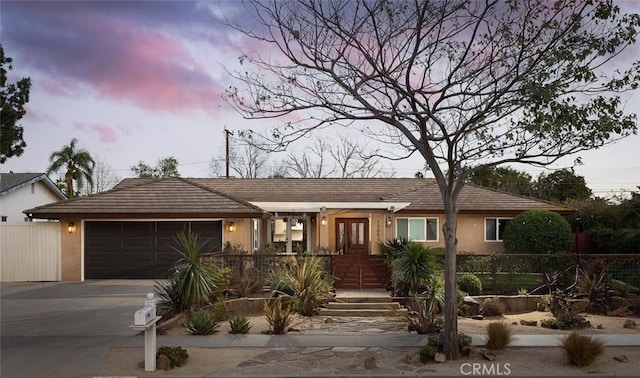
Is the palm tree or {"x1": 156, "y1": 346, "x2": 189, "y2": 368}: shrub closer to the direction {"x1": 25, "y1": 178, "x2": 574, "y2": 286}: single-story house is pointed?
the shrub

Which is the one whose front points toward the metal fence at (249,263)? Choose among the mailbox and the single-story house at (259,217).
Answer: the single-story house

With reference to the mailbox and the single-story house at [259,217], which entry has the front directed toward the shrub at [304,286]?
the single-story house

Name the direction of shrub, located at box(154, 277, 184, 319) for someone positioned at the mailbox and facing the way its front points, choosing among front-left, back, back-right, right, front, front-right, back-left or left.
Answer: back-right

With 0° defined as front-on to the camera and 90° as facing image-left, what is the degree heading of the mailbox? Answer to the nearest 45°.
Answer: approximately 45°

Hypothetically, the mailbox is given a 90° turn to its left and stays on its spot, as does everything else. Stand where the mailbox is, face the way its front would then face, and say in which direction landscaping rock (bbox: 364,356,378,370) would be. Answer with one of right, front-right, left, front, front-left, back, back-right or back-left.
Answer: front-left

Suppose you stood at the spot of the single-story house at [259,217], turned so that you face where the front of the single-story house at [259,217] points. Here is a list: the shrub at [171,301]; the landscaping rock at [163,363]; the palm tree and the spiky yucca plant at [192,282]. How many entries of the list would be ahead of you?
3

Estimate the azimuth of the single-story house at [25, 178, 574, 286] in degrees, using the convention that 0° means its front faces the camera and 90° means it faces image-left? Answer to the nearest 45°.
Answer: approximately 0°

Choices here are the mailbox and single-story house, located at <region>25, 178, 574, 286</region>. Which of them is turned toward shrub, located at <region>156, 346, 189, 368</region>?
the single-story house
